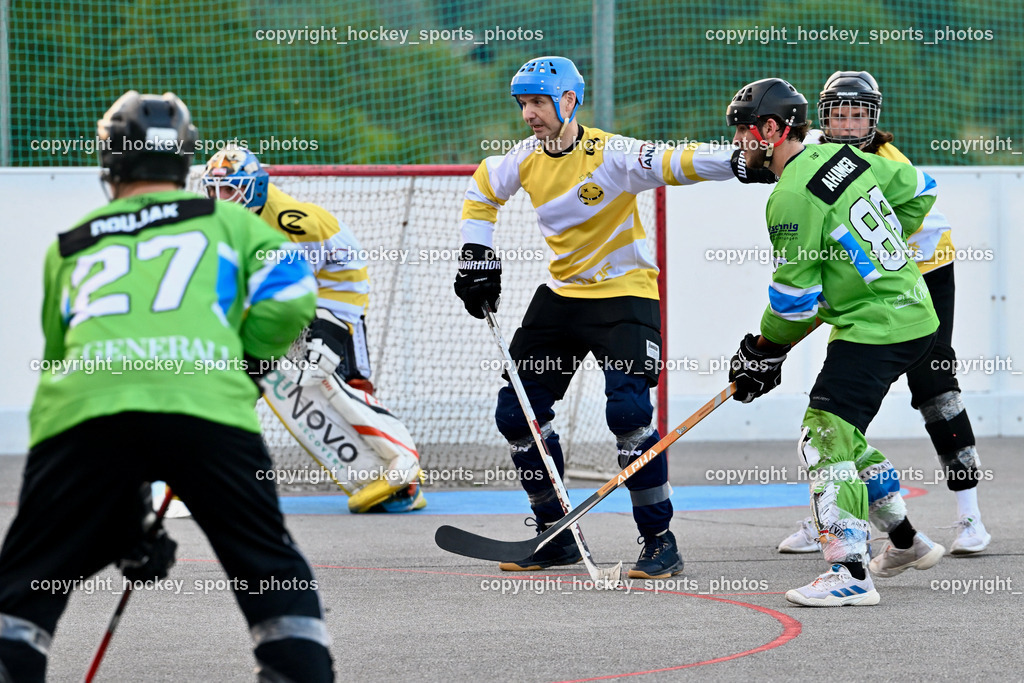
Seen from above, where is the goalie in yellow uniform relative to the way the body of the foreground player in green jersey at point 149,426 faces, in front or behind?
in front

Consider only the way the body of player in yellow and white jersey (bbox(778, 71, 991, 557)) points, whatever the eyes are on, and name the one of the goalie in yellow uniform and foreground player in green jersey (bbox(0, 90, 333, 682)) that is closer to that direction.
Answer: the foreground player in green jersey

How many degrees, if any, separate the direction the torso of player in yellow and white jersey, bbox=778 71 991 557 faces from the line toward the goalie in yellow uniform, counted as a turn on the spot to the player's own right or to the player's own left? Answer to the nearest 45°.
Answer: approximately 45° to the player's own right

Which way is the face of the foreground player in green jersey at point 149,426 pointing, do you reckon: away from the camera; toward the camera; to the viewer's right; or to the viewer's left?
away from the camera

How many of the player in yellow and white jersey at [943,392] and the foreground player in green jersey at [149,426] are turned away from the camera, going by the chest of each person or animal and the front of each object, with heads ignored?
1

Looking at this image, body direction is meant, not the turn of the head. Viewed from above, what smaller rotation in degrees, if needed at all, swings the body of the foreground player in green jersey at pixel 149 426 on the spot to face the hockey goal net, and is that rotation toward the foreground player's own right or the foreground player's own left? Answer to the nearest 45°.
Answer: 0° — they already face it

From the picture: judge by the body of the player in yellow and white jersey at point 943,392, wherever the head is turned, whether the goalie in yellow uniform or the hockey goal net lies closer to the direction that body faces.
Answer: the goalie in yellow uniform

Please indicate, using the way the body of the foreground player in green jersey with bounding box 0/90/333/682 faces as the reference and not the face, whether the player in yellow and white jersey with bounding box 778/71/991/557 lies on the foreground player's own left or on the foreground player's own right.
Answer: on the foreground player's own right

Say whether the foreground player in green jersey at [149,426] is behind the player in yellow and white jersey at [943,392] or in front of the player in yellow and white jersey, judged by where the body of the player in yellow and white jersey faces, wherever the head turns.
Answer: in front

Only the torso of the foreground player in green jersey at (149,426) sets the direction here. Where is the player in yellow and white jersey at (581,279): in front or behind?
in front

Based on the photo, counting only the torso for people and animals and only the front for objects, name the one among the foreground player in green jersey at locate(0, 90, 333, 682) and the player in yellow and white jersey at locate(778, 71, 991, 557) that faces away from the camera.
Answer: the foreground player in green jersey

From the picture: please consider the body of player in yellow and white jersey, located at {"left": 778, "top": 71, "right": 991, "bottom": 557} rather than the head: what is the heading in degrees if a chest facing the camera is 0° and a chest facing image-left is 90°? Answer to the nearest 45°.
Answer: approximately 45°

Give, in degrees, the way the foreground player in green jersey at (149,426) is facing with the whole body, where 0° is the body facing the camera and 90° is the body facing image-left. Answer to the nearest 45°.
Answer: approximately 180°
